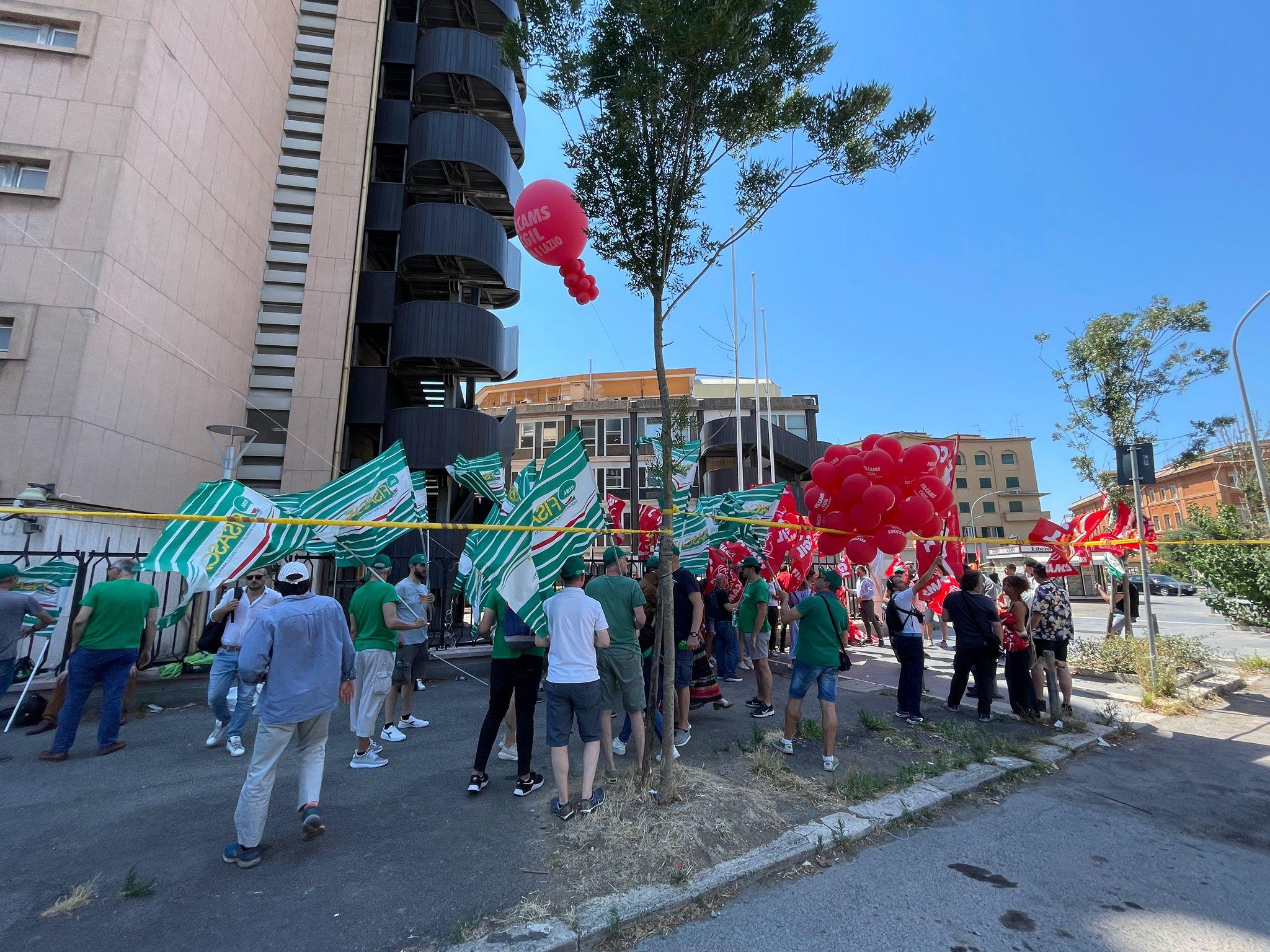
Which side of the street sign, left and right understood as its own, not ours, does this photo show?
back

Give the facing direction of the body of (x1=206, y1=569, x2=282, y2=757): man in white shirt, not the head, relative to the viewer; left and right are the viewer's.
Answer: facing the viewer

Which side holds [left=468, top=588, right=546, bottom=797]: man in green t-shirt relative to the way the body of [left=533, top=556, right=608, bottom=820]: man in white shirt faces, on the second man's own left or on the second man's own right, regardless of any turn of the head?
on the second man's own left

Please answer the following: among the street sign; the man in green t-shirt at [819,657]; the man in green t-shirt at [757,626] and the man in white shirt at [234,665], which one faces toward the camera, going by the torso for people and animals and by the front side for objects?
the man in white shirt

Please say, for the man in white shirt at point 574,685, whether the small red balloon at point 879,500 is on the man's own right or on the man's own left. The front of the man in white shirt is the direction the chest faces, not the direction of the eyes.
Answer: on the man's own right

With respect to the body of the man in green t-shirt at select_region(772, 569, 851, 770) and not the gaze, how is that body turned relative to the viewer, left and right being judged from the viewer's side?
facing away from the viewer and to the left of the viewer

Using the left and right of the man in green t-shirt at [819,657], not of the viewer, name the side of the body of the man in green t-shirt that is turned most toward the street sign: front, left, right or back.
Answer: right

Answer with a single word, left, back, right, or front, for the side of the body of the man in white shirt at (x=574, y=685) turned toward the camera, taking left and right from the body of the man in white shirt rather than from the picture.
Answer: back

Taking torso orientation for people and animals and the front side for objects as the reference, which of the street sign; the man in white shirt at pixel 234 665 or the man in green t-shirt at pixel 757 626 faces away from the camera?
the street sign

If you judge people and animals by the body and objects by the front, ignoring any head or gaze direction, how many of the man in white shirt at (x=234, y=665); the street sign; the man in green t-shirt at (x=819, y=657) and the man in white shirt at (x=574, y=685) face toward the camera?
1

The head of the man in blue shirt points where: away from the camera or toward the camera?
away from the camera

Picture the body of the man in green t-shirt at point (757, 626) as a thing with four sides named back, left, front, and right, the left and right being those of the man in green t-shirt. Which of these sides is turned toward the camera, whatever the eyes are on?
left

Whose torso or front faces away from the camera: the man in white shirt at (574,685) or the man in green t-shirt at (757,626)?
the man in white shirt

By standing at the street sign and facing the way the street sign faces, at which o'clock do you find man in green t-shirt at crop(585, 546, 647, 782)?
The man in green t-shirt is roughly at 7 o'clock from the street sign.

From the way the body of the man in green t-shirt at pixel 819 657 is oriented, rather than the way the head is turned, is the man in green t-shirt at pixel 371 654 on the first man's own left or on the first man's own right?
on the first man's own left

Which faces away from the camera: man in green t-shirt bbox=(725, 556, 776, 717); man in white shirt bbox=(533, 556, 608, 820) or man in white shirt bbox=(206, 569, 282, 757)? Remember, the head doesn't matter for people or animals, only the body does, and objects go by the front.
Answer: man in white shirt bbox=(533, 556, 608, 820)

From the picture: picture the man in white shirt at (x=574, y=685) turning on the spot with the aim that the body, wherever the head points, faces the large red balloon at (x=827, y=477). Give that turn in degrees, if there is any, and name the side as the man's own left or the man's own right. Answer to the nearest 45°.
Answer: approximately 45° to the man's own right
